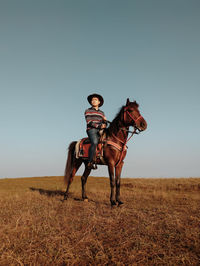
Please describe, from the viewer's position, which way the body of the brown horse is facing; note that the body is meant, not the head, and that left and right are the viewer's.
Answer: facing the viewer and to the right of the viewer
